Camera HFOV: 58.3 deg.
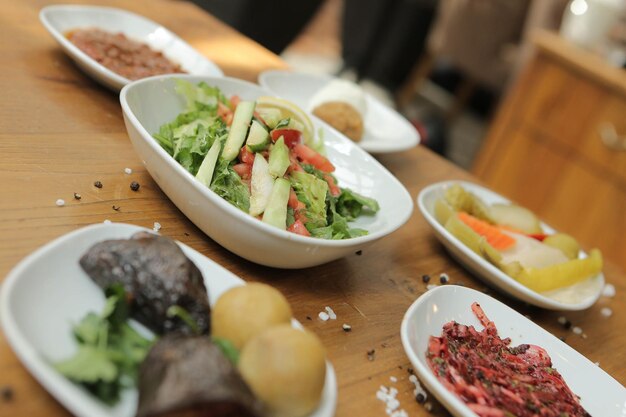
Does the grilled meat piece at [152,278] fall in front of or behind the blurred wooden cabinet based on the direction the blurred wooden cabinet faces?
in front

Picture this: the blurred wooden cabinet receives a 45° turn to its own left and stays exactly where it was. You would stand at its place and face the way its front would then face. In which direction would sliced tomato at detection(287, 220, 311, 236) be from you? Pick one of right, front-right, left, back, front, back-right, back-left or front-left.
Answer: front-right

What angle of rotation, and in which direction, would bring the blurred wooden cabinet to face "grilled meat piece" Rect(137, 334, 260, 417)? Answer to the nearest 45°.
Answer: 0° — it already faces it

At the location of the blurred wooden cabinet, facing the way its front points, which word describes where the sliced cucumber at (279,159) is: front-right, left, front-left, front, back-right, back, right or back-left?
front

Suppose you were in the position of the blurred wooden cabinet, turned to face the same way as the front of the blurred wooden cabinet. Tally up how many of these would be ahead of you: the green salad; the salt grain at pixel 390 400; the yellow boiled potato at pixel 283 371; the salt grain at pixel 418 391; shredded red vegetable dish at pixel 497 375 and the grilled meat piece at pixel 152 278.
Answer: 6

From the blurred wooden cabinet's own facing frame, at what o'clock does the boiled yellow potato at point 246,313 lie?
The boiled yellow potato is roughly at 12 o'clock from the blurred wooden cabinet.

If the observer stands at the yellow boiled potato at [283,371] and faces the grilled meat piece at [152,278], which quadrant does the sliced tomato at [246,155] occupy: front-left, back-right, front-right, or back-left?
front-right

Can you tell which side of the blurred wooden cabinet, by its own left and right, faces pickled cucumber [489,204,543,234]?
front

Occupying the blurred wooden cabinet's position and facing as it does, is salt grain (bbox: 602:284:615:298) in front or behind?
in front

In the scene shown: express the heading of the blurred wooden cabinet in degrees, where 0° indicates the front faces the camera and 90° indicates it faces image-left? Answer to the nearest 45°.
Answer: approximately 0°

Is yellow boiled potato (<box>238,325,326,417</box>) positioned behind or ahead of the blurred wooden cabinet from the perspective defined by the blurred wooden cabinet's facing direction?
ahead

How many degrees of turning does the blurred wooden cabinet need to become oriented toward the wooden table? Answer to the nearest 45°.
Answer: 0° — it already faces it

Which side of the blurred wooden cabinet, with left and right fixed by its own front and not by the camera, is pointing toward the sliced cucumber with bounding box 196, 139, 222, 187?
front

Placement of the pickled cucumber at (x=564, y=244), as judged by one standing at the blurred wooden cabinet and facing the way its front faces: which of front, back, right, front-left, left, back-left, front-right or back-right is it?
front

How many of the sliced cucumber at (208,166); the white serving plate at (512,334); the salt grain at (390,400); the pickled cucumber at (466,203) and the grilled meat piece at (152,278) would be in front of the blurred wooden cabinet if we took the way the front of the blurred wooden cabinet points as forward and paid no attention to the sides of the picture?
5

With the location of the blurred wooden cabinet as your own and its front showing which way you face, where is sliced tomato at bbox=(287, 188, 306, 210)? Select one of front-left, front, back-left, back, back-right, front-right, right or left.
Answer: front
